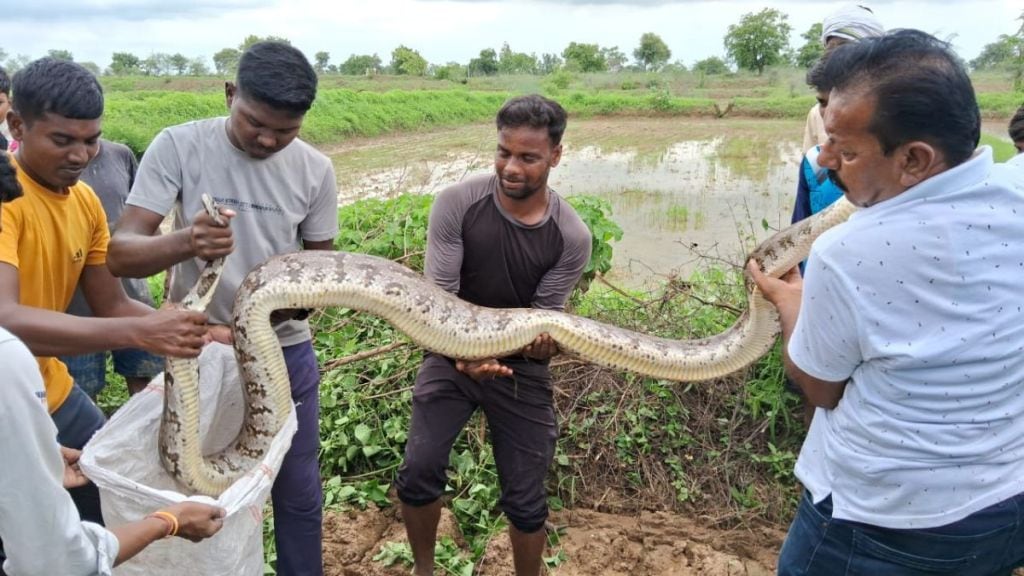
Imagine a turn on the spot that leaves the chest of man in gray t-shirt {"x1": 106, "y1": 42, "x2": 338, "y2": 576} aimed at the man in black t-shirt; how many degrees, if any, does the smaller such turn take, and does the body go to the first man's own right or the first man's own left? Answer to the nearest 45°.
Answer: approximately 90° to the first man's own left

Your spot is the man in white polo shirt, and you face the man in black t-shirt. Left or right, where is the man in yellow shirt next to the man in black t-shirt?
left

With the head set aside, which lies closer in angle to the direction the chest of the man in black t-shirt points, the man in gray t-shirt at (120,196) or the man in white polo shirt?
the man in white polo shirt

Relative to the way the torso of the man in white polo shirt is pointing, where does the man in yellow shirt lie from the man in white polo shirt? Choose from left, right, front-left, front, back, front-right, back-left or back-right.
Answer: front-left

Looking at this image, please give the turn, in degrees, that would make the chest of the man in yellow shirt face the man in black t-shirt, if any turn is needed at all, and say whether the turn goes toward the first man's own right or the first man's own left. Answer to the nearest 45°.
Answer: approximately 45° to the first man's own left

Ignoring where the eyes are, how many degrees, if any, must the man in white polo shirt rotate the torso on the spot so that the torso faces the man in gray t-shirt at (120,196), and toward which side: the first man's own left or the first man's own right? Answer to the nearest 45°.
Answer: approximately 45° to the first man's own left

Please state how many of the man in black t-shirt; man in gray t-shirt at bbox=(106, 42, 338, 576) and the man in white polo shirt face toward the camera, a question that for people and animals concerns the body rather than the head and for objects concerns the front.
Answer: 2

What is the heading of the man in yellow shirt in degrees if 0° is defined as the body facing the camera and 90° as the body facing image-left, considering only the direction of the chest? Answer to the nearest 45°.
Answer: approximately 315°

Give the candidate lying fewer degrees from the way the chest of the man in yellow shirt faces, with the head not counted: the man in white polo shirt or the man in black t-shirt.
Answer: the man in white polo shirt

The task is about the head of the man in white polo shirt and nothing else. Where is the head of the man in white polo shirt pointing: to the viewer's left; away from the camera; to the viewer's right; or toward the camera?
to the viewer's left

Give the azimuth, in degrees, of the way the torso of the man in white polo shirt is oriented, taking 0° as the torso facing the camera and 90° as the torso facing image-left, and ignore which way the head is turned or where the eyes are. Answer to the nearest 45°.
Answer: approximately 135°

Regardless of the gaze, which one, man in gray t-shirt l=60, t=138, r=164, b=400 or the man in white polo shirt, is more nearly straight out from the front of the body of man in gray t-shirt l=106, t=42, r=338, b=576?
the man in white polo shirt
